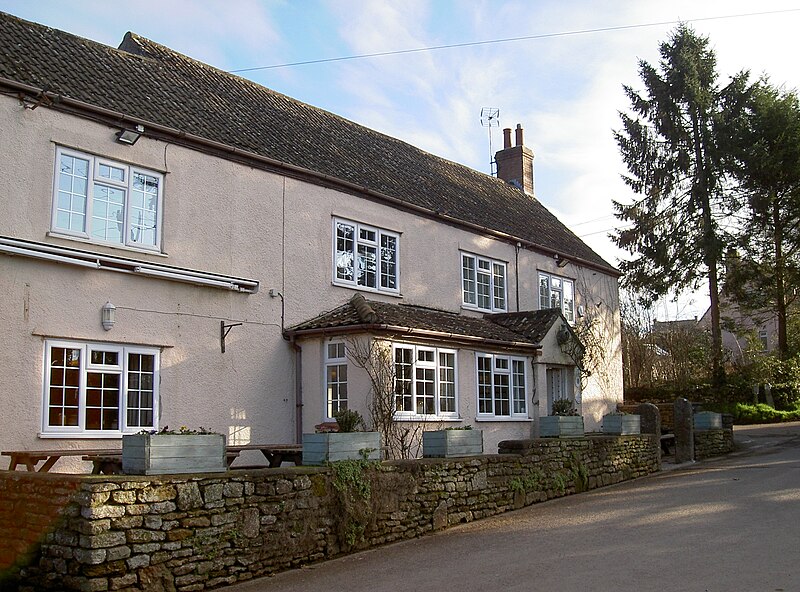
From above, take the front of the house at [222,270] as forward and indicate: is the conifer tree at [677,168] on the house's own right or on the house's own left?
on the house's own left

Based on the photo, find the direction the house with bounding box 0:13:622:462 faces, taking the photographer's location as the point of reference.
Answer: facing the viewer and to the right of the viewer

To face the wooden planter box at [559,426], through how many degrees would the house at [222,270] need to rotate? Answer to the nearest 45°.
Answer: approximately 45° to its left

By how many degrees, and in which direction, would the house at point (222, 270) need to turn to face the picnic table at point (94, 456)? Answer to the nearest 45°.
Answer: approximately 45° to its right

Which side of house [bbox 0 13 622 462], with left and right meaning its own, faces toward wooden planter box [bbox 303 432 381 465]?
front

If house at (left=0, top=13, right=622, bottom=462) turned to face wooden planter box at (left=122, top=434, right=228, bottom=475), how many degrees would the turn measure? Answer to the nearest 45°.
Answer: approximately 45° to its right

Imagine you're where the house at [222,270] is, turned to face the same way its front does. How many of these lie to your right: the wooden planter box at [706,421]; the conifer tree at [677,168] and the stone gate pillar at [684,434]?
0

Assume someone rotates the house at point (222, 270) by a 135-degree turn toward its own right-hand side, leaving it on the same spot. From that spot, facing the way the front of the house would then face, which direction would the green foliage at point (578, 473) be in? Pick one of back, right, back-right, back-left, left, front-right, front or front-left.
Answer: back

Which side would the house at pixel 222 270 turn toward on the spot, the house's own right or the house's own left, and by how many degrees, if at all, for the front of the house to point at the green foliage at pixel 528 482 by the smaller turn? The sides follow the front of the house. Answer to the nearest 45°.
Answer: approximately 45° to the house's own left
